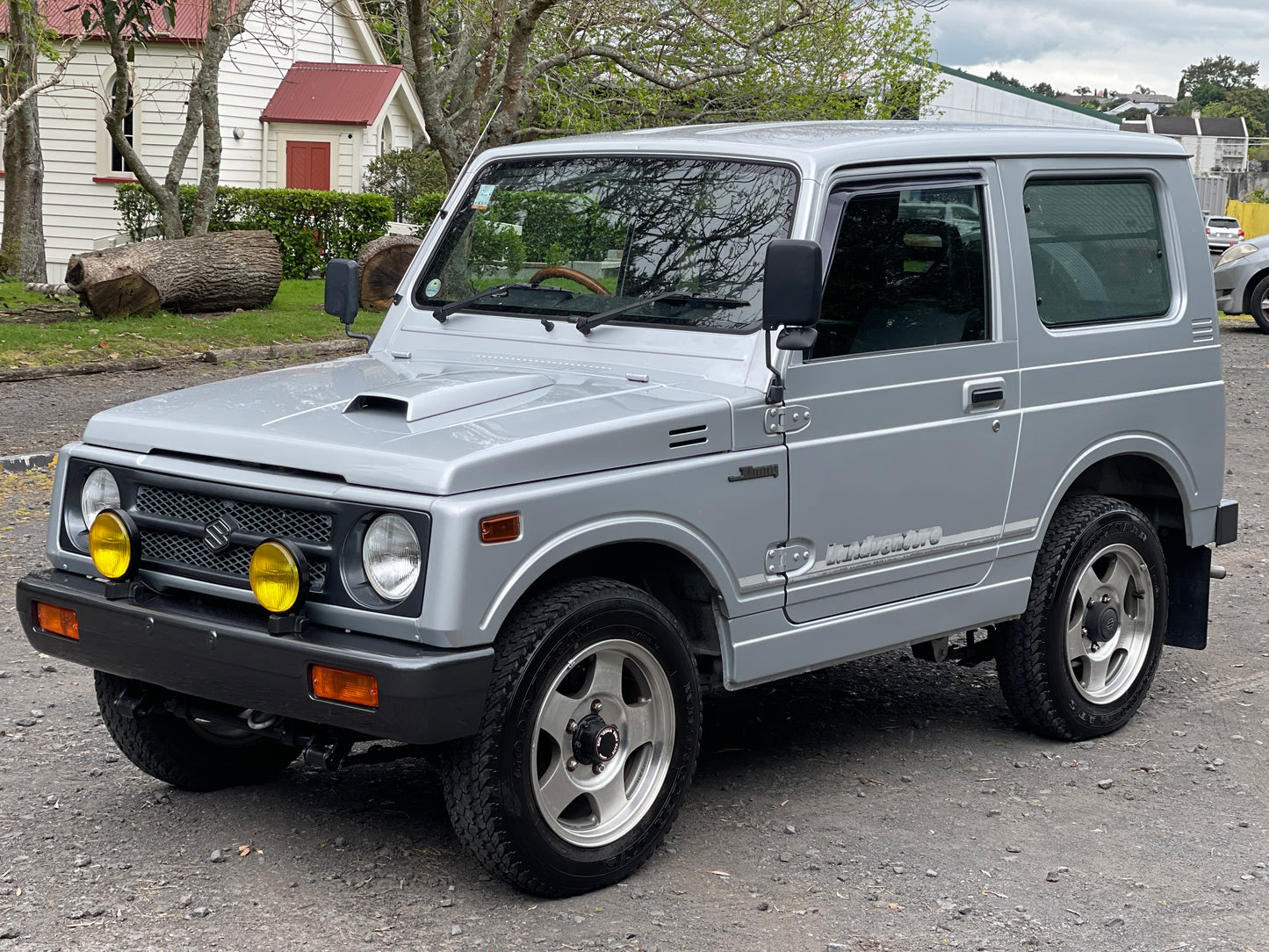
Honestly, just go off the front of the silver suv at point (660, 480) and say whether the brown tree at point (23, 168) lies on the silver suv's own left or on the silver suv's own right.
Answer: on the silver suv's own right

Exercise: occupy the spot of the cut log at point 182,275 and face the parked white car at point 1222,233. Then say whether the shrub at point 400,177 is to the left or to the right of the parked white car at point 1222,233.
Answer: left

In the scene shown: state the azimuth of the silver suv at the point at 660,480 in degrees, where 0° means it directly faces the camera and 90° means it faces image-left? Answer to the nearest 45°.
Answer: approximately 45°

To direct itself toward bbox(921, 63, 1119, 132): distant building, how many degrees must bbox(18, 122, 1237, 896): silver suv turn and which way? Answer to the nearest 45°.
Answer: approximately 135° to its right

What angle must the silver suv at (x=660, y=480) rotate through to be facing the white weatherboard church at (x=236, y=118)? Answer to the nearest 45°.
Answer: approximately 135° to its right

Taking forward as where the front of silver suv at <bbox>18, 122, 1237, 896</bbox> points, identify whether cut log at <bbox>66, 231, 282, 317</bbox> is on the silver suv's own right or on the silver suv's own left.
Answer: on the silver suv's own right

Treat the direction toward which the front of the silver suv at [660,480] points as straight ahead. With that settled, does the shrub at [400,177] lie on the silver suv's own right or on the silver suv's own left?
on the silver suv's own right
